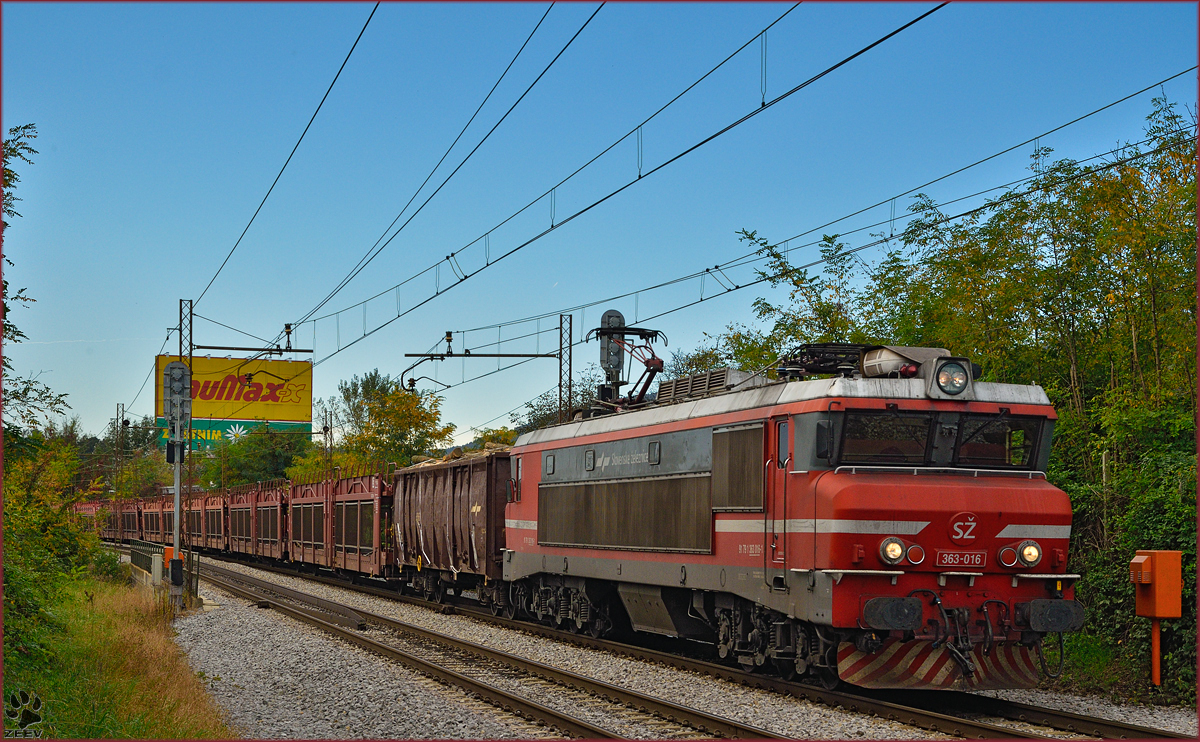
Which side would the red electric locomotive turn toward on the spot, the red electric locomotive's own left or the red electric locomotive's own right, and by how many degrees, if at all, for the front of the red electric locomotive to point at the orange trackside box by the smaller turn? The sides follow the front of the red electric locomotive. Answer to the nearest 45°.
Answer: approximately 45° to the red electric locomotive's own left

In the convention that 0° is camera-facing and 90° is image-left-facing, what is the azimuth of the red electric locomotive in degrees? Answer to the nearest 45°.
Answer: approximately 315°

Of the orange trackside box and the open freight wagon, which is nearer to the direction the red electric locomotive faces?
the orange trackside box
